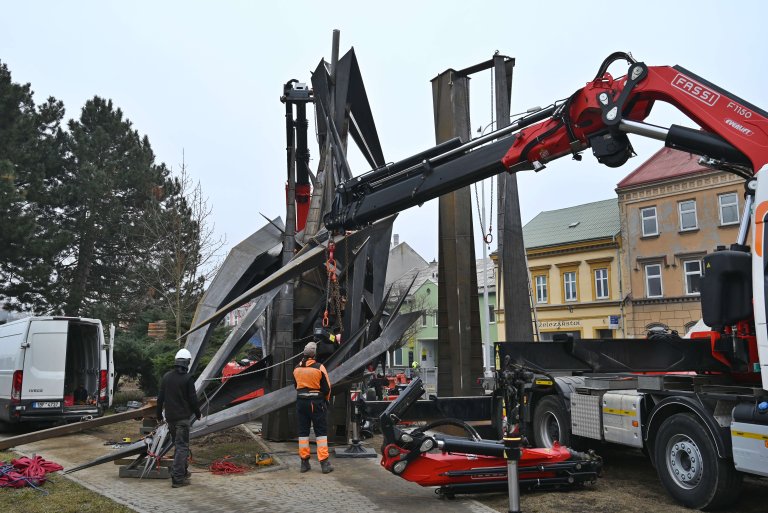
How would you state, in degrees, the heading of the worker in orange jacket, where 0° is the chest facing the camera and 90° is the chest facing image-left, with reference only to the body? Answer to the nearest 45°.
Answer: approximately 180°

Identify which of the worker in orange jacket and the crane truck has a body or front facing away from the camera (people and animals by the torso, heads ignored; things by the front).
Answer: the worker in orange jacket

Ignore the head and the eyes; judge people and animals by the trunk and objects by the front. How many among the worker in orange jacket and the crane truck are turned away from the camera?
1

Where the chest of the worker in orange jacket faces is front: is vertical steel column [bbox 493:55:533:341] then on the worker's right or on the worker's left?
on the worker's right

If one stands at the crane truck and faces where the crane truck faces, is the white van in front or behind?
behind

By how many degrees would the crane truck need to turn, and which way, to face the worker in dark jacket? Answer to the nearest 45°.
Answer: approximately 135° to its right

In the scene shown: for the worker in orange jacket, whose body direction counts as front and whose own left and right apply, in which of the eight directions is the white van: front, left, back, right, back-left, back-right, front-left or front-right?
front-left

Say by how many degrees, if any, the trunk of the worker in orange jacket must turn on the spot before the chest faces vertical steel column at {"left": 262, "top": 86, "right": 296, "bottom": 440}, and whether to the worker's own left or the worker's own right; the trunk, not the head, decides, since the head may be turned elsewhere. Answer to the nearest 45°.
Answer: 0° — they already face it

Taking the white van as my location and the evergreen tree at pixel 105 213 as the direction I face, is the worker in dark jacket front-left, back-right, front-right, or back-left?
back-right

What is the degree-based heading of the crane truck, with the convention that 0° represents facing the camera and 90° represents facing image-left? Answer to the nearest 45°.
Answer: approximately 315°
